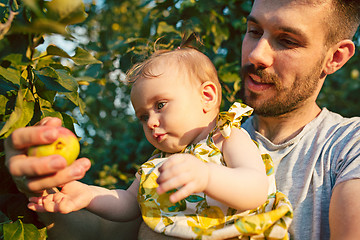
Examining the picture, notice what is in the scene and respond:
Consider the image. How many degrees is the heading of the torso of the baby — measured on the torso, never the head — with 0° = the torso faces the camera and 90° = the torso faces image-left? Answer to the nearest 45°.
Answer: approximately 45°

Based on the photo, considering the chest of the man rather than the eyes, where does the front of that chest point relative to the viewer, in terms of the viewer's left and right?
facing the viewer and to the left of the viewer

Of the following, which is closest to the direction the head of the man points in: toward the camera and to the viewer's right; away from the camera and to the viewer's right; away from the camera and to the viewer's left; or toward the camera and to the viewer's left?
toward the camera and to the viewer's left

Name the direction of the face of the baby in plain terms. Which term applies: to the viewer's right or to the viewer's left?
to the viewer's left
